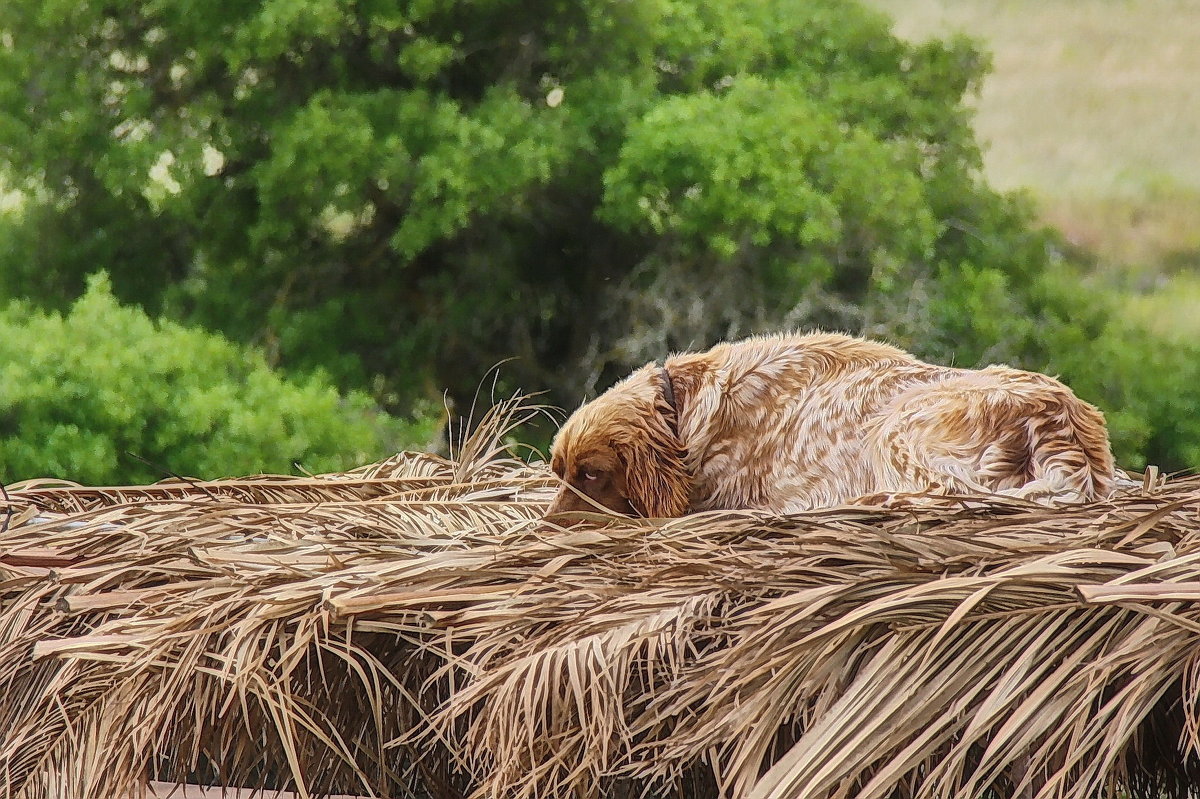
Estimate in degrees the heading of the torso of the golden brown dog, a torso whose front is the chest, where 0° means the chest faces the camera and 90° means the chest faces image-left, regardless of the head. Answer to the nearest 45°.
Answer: approximately 90°

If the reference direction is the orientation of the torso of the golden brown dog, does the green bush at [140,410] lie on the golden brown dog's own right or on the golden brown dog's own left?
on the golden brown dog's own right

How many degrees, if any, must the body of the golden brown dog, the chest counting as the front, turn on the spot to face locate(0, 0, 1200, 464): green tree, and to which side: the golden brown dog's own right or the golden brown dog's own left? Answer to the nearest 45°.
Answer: approximately 90° to the golden brown dog's own right
